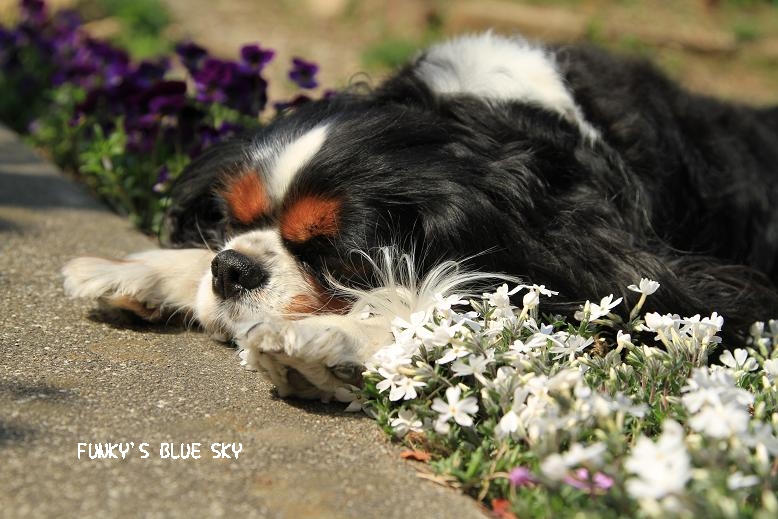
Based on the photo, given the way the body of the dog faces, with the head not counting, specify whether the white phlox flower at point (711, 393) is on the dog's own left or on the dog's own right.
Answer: on the dog's own left

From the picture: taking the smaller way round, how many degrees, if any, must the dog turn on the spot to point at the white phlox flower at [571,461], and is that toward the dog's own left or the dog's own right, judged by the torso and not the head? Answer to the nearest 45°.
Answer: approximately 45° to the dog's own left

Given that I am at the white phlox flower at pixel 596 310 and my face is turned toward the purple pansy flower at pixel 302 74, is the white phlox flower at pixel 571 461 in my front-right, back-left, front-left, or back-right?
back-left

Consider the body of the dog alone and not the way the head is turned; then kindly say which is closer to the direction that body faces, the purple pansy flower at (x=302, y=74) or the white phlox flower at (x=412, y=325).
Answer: the white phlox flower

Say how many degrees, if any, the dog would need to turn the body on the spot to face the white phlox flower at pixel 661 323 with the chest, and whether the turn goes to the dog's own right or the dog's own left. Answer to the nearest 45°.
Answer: approximately 90° to the dog's own left

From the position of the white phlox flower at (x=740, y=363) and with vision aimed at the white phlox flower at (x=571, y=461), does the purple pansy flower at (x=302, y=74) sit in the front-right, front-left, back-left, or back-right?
back-right

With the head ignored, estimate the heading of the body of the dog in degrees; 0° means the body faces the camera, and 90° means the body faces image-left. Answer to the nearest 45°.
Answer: approximately 45°

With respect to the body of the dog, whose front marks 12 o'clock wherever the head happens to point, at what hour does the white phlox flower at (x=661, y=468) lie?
The white phlox flower is roughly at 10 o'clock from the dog.

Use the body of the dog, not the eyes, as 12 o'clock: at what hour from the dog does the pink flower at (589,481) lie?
The pink flower is roughly at 10 o'clock from the dog.

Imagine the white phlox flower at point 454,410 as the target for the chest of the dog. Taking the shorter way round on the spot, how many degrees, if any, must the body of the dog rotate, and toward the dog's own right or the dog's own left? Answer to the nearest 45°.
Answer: approximately 45° to the dog's own left
